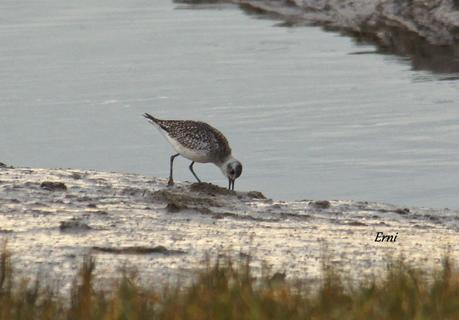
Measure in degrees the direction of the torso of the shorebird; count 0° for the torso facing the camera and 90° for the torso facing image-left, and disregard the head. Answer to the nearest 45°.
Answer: approximately 270°
